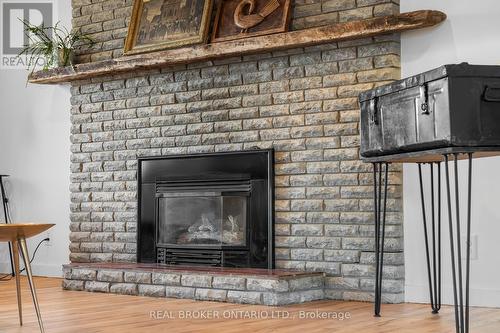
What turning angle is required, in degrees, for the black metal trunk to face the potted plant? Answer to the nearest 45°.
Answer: approximately 90° to its right

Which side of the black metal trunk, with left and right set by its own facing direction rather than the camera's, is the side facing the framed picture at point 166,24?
right

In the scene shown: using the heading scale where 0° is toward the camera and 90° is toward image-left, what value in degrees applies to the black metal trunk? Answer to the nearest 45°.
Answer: approximately 45°
